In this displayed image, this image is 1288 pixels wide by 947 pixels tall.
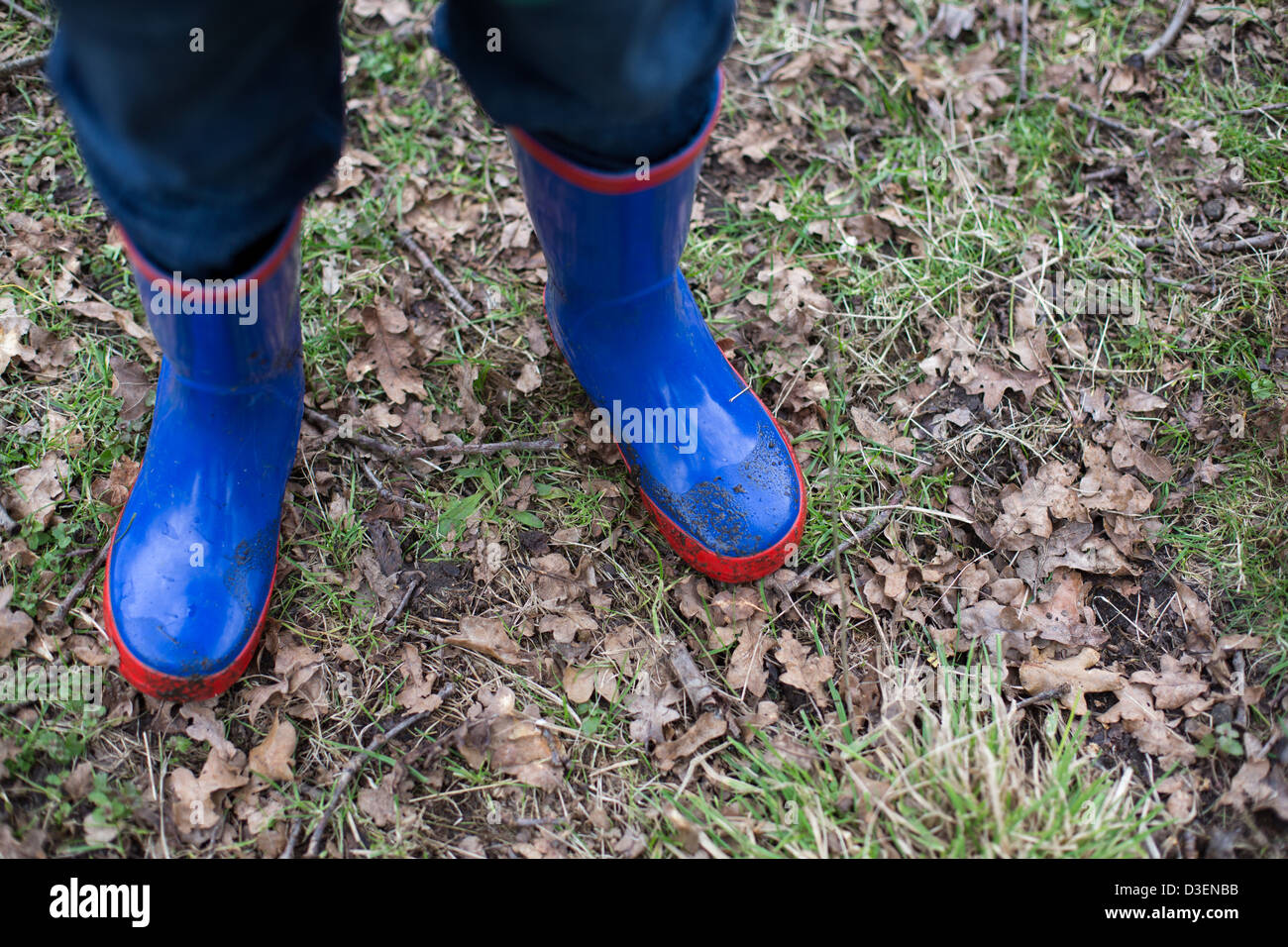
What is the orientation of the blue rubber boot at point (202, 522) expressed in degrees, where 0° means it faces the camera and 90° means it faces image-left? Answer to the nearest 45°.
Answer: approximately 0°

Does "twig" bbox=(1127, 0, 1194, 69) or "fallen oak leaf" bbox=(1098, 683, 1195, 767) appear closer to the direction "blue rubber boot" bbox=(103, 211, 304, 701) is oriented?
the fallen oak leaf

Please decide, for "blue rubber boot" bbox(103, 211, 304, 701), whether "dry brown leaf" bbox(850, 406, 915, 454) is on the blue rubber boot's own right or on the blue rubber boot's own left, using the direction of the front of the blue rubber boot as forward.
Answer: on the blue rubber boot's own left

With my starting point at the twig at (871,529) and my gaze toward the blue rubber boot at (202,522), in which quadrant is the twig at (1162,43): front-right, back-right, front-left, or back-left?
back-right

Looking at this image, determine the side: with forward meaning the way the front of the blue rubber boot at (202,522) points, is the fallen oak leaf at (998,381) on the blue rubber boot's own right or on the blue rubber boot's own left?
on the blue rubber boot's own left

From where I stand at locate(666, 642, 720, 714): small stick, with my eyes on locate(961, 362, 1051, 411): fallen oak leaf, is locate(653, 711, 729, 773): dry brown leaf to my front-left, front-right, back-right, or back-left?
back-right
